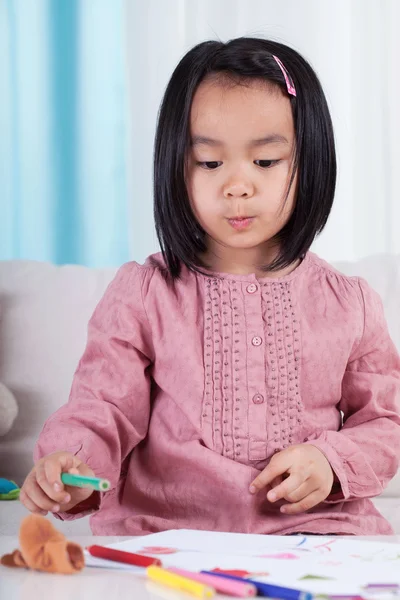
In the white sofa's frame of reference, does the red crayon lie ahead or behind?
ahead

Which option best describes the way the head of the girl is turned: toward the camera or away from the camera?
toward the camera

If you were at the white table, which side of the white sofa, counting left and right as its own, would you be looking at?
front

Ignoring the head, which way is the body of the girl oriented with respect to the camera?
toward the camera
